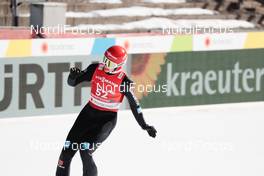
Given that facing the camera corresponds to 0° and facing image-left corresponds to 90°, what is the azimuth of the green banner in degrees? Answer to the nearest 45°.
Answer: approximately 0°
